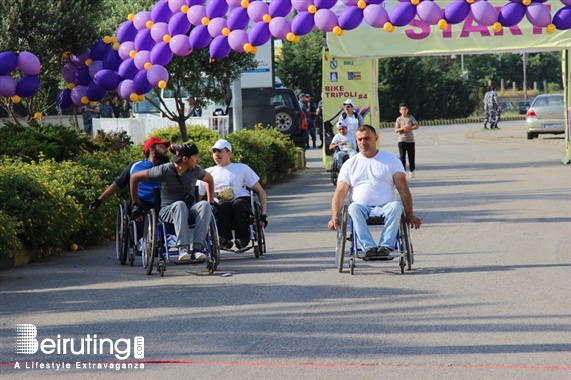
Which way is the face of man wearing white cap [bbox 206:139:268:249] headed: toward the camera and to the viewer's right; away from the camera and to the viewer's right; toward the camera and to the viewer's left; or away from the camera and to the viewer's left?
toward the camera and to the viewer's left

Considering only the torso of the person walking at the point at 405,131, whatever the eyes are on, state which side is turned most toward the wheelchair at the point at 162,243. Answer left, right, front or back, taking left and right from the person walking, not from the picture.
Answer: front

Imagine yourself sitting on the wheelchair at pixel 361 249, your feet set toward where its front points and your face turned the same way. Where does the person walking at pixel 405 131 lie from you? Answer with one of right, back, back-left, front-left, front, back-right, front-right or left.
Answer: back

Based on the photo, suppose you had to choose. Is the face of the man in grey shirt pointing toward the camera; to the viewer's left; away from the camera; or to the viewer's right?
to the viewer's right

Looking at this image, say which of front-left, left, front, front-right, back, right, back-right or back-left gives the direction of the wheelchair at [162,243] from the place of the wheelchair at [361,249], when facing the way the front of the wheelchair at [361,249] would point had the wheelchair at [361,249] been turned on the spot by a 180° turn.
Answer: left

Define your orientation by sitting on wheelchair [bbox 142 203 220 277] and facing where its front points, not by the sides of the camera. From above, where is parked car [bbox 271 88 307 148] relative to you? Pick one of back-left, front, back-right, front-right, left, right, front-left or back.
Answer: back

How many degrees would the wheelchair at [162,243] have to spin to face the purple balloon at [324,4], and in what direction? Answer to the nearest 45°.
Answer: approximately 135° to its left

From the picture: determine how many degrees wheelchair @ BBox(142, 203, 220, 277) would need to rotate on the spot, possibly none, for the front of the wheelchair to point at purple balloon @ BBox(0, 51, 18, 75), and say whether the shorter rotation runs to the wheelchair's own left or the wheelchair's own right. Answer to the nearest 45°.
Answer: approximately 135° to the wheelchair's own right

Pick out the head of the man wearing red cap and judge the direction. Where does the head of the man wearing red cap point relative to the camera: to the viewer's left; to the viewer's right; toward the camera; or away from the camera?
to the viewer's right
